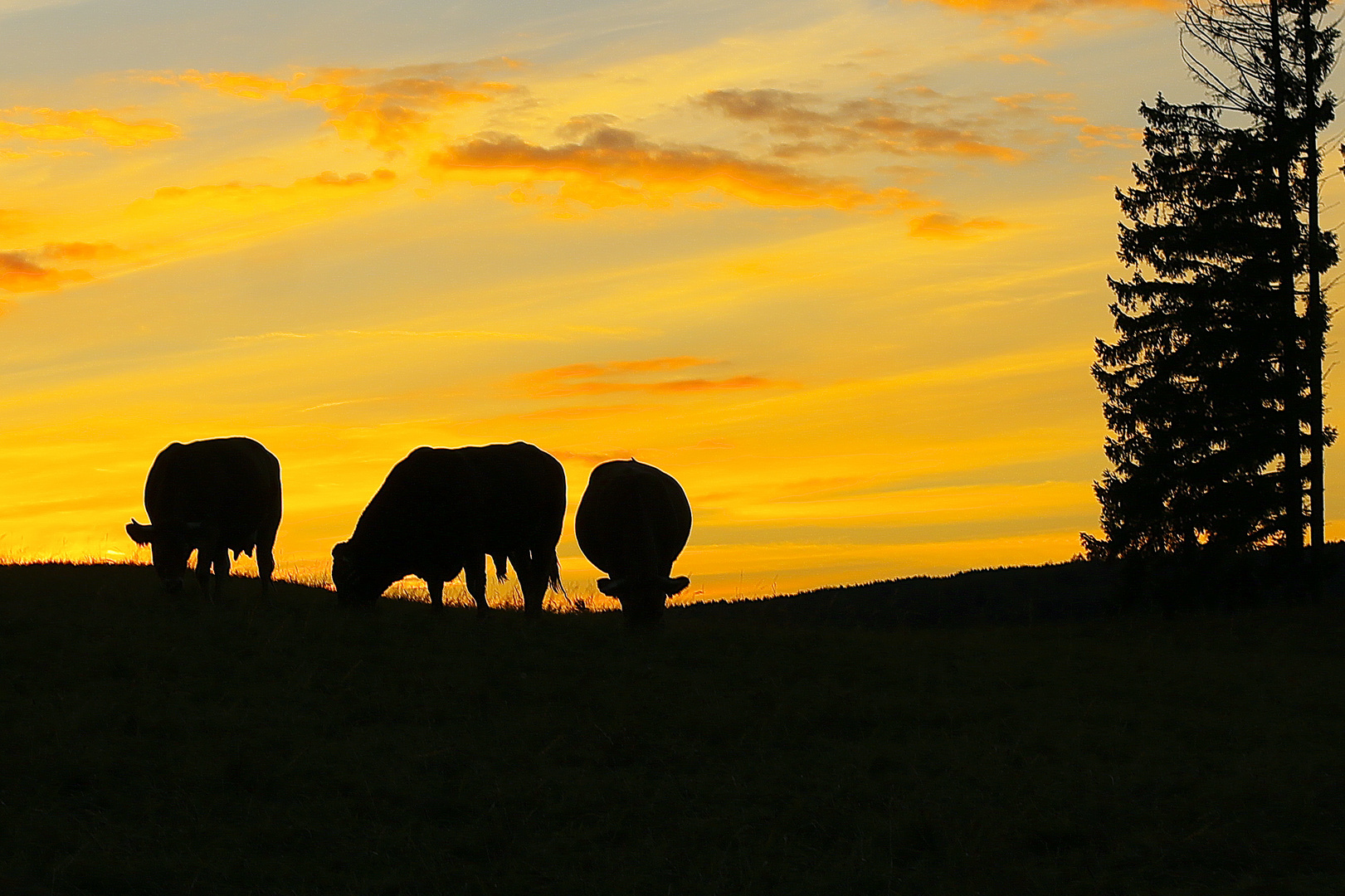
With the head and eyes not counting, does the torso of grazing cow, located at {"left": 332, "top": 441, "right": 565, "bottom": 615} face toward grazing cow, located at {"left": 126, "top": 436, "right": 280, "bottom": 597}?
yes

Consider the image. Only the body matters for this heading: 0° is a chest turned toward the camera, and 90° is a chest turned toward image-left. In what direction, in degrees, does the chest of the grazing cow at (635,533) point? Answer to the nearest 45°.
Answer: approximately 0°

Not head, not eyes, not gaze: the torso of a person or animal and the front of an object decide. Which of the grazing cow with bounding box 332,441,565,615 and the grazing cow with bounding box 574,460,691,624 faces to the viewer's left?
the grazing cow with bounding box 332,441,565,615

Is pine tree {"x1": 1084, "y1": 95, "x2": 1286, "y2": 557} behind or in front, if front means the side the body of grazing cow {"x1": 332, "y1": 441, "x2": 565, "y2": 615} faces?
behind

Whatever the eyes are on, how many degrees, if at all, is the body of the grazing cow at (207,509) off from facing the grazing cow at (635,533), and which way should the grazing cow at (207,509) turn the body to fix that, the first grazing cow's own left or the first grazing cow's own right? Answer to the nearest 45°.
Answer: approximately 135° to the first grazing cow's own left

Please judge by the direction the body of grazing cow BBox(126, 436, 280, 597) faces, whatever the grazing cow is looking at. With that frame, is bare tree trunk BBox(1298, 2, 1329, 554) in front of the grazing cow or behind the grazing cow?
behind

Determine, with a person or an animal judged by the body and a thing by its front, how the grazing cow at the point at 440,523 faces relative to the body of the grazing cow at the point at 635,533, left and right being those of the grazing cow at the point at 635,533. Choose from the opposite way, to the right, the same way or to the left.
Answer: to the right

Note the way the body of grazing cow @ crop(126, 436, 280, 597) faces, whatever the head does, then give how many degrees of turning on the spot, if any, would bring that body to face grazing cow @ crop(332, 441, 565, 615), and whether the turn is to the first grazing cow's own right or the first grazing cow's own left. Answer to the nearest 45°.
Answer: approximately 135° to the first grazing cow's own left

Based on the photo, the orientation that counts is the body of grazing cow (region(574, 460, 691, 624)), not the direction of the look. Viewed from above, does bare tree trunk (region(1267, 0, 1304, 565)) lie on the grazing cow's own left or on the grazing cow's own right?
on the grazing cow's own left

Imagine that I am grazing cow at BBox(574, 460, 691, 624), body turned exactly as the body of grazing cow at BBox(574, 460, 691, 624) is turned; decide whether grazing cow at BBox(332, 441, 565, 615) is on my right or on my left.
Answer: on my right

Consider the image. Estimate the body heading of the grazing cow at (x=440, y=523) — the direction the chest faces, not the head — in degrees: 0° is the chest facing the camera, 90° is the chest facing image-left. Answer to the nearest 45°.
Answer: approximately 90°

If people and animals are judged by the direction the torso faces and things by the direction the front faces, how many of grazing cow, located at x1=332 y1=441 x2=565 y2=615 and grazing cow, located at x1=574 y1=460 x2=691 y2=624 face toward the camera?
1
